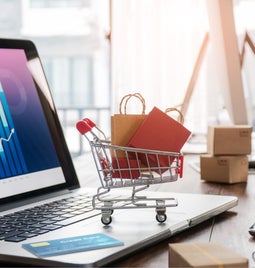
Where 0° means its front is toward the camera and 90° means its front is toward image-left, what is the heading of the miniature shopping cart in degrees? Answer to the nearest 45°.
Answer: approximately 270°

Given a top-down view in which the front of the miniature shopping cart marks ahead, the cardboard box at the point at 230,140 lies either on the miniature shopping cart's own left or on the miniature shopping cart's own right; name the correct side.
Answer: on the miniature shopping cart's own left

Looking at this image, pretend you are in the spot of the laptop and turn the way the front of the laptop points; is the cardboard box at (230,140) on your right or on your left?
on your left

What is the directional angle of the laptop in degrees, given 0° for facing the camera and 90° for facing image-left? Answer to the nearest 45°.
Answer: approximately 315°
